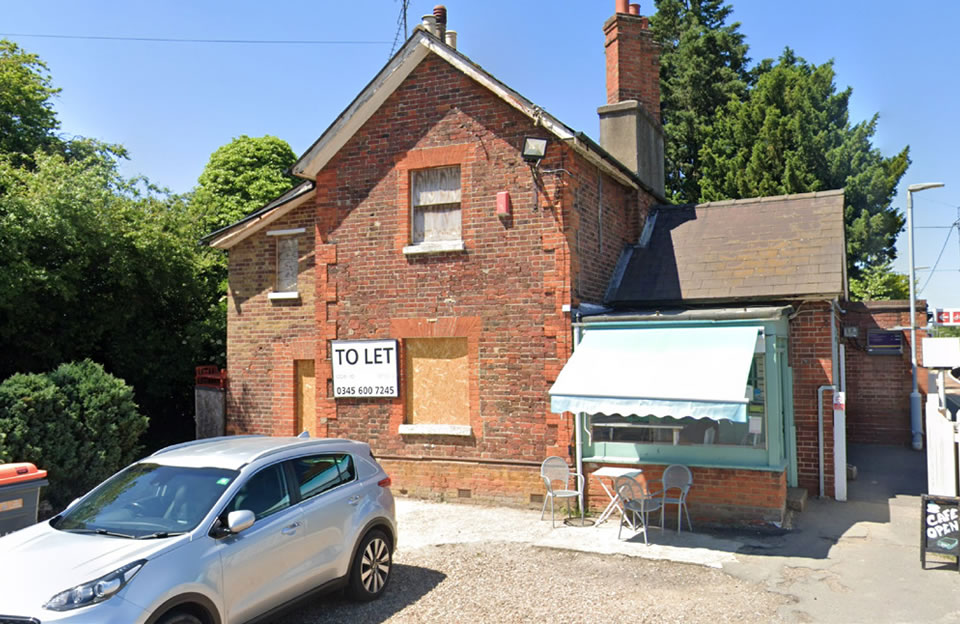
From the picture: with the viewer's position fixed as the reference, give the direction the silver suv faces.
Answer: facing the viewer and to the left of the viewer

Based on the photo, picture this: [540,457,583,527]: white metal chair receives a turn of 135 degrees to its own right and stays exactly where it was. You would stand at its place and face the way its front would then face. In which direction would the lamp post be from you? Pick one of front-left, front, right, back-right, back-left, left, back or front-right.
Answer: back-right

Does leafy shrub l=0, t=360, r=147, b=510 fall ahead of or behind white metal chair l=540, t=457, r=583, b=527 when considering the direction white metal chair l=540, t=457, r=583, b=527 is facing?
behind

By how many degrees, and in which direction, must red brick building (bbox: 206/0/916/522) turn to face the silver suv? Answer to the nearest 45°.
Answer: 0° — it already faces it

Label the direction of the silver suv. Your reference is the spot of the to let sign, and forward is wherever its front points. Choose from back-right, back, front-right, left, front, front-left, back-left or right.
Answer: front

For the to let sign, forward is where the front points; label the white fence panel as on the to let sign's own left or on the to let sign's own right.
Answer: on the to let sign's own left

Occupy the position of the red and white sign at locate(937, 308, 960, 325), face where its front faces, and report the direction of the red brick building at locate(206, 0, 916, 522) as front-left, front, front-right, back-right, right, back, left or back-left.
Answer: front-right

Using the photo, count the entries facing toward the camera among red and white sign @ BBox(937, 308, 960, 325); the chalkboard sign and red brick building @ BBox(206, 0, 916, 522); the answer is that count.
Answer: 3

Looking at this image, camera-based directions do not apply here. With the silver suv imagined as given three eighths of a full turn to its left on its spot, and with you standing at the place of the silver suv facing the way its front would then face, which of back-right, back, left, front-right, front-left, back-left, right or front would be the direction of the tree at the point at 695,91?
front-left

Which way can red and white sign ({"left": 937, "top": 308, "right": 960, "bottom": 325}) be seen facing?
toward the camera

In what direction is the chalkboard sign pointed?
toward the camera

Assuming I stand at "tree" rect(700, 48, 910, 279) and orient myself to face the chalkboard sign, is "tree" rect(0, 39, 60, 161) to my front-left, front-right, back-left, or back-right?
front-right

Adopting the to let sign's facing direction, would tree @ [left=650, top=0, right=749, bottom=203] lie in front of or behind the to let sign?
behind

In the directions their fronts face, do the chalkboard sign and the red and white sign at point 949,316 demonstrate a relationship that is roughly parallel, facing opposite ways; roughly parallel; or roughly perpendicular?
roughly parallel
